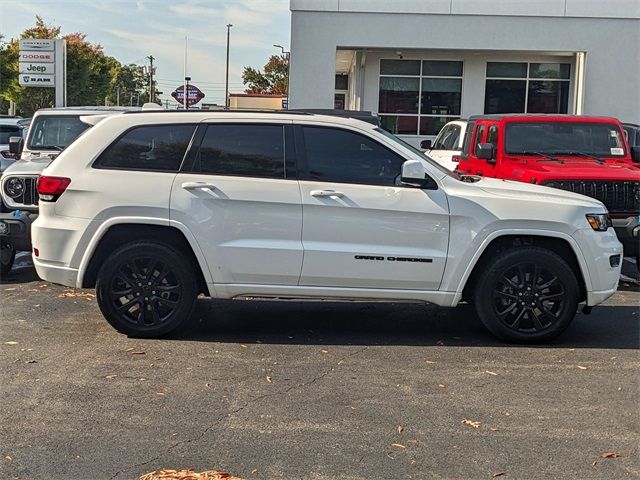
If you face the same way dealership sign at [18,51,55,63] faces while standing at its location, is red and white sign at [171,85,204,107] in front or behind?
behind

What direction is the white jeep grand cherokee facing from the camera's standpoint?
to the viewer's right

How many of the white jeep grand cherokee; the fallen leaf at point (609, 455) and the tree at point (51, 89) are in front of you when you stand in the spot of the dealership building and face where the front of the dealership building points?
2

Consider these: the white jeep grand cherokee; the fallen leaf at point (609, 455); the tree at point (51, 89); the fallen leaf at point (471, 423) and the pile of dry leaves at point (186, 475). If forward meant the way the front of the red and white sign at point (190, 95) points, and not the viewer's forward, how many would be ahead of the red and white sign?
4

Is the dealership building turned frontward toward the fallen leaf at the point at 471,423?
yes

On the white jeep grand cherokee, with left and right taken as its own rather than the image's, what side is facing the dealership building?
left

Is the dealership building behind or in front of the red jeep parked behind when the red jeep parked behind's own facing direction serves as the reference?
behind

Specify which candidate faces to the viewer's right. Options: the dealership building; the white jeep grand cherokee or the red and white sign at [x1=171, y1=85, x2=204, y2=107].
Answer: the white jeep grand cherokee

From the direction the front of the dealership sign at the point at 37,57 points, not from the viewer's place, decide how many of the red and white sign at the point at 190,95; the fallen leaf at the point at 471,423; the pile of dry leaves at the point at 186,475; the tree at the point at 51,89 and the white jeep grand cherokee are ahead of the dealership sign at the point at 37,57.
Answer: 3

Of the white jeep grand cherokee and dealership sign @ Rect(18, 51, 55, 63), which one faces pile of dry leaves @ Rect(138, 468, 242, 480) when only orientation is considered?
the dealership sign

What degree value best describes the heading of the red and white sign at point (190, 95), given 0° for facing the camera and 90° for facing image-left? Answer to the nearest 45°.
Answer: approximately 0°
